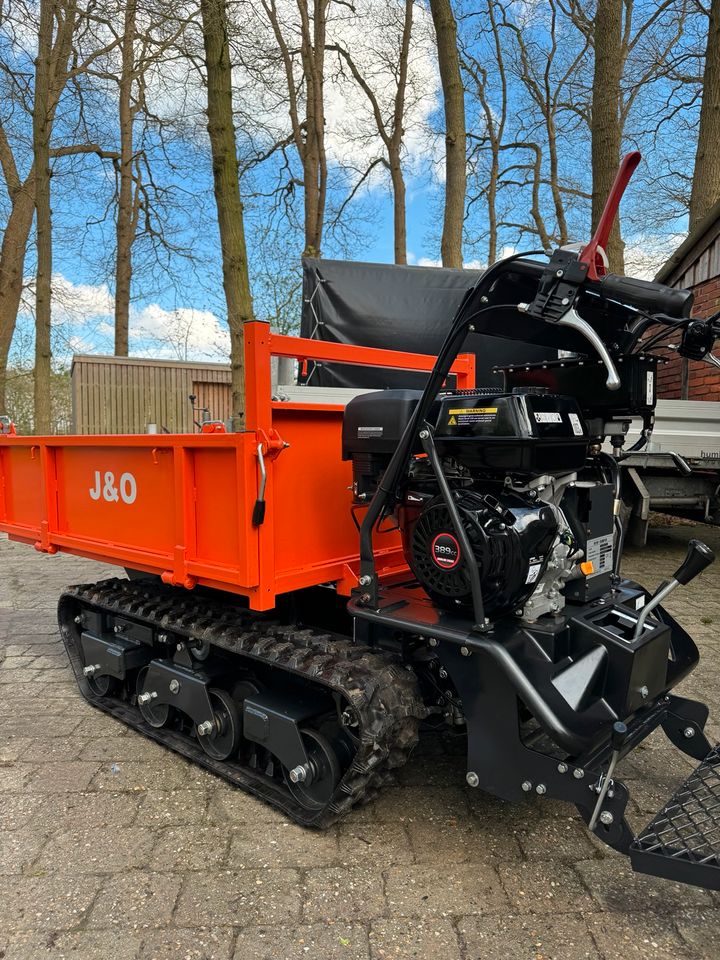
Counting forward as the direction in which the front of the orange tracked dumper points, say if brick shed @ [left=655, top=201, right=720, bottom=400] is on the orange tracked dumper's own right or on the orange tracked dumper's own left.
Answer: on the orange tracked dumper's own right

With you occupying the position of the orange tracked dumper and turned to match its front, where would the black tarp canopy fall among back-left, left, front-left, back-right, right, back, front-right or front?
front-right

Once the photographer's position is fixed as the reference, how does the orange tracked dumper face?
facing away from the viewer and to the left of the viewer

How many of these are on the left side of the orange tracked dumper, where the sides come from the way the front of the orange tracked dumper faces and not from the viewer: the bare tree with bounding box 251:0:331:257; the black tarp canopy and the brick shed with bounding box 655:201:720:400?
0

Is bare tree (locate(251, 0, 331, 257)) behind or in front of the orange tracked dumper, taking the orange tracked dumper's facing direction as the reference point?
in front

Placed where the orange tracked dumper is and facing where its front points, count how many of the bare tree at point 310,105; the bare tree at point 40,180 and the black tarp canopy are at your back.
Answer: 0

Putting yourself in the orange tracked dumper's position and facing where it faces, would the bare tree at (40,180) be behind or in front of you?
in front

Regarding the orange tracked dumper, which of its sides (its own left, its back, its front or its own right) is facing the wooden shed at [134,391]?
front
